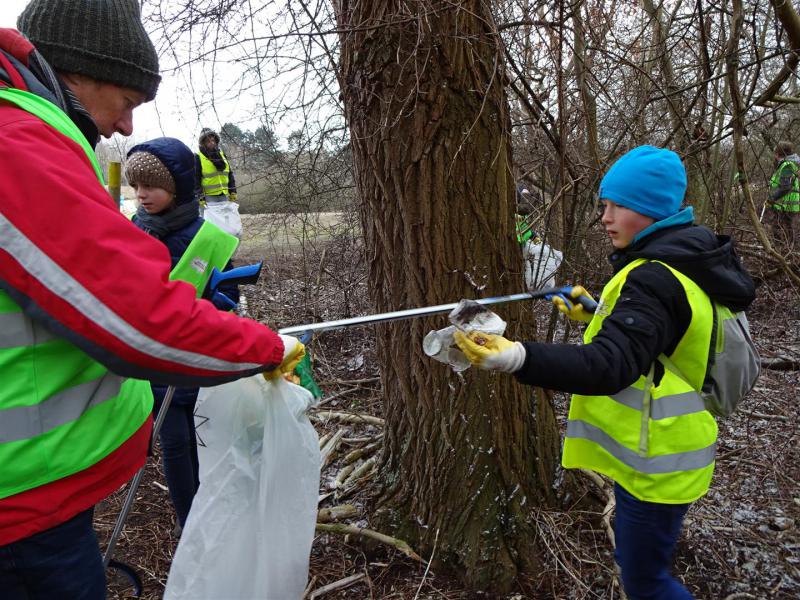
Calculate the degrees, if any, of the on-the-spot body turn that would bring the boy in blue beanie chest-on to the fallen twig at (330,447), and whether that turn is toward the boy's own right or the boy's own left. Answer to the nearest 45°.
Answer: approximately 45° to the boy's own right

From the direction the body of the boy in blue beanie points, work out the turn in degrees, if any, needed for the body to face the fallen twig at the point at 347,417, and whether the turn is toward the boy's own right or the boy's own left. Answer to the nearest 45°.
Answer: approximately 45° to the boy's own right

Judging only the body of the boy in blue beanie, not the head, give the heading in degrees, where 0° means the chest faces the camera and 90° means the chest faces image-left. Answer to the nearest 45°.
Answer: approximately 90°

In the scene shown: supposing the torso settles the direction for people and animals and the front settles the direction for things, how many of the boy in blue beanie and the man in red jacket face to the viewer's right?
1

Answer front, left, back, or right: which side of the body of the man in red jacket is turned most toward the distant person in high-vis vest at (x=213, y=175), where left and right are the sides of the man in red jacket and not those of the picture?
left

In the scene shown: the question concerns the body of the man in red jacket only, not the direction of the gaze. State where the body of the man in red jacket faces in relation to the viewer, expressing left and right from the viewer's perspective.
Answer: facing to the right of the viewer

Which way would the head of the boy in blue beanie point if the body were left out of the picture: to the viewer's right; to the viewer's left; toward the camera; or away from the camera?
to the viewer's left

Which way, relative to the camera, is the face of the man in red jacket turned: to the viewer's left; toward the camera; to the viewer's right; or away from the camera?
to the viewer's right
